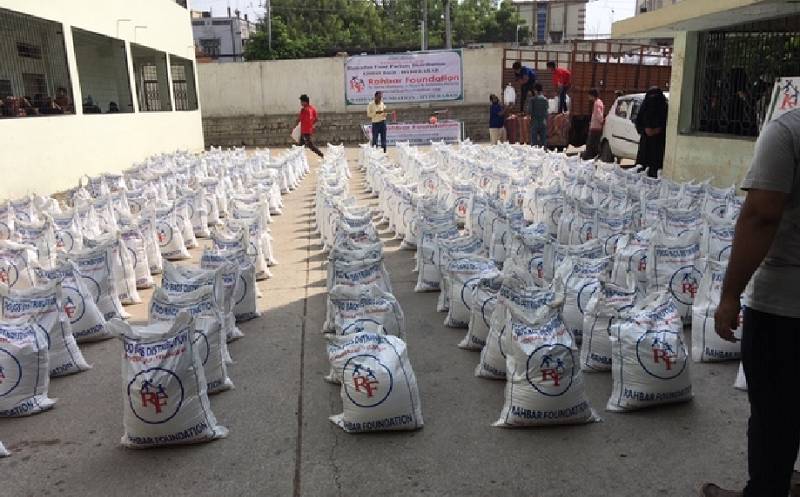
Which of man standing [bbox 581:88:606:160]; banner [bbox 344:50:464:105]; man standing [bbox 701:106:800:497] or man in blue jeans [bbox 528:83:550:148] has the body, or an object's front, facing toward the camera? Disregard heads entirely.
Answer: the banner

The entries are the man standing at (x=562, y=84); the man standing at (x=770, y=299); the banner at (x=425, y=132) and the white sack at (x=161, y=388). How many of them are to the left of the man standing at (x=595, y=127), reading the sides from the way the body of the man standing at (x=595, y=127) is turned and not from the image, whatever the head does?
2

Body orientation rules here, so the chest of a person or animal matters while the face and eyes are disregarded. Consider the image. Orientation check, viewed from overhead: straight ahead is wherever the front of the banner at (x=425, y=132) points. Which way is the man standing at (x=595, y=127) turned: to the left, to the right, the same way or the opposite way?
to the right

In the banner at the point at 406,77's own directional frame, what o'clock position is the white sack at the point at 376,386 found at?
The white sack is roughly at 12 o'clock from the banner.

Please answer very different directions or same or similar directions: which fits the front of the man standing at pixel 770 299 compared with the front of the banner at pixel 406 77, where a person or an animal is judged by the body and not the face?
very different directions

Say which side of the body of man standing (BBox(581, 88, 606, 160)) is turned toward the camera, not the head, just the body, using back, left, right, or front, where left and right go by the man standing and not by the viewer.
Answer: left

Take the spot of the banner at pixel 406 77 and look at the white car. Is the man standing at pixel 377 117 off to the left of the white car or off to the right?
right

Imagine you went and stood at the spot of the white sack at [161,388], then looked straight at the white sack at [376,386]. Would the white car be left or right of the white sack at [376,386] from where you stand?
left

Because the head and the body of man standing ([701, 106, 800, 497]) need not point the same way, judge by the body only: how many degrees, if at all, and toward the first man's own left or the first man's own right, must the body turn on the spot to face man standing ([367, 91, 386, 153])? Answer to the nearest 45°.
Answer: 0° — they already face them

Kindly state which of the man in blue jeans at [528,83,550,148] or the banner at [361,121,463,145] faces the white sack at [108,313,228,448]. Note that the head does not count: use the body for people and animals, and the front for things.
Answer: the banner
